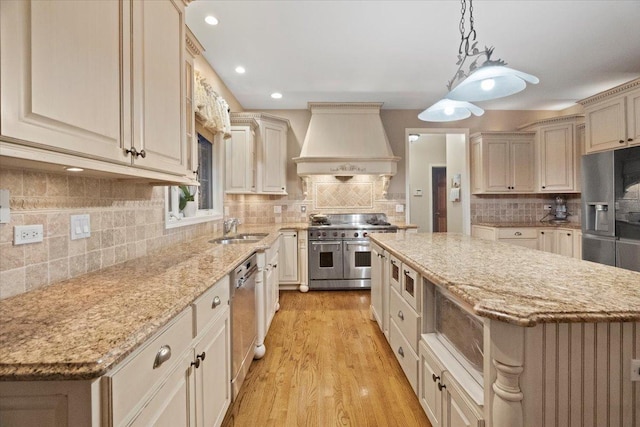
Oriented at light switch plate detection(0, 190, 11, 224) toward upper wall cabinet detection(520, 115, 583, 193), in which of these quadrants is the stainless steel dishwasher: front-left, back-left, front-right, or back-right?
front-left

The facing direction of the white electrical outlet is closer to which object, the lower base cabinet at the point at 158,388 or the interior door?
the lower base cabinet

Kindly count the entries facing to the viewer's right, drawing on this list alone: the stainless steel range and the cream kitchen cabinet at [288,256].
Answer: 0

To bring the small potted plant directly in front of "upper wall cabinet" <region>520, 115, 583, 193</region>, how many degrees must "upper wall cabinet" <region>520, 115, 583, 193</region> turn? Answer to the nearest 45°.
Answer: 0° — it already faces it

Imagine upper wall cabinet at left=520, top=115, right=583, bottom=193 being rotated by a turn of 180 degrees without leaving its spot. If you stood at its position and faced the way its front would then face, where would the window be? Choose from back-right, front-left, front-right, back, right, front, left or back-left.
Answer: back

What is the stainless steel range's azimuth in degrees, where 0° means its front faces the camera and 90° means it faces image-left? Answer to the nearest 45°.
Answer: approximately 0°

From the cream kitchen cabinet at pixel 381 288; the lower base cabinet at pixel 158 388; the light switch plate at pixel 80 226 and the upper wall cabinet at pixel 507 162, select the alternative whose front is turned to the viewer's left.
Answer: the cream kitchen cabinet

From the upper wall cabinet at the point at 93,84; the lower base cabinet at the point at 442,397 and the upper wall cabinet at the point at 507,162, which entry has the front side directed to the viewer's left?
the lower base cabinet

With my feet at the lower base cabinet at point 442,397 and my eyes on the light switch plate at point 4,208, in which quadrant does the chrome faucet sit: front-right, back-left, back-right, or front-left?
front-right

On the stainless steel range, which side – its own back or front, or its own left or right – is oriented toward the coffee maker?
left

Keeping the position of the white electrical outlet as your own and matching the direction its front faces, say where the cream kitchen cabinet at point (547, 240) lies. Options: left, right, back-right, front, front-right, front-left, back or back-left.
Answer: front-left

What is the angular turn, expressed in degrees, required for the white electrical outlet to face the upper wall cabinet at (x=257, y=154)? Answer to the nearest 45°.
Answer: approximately 90° to its left

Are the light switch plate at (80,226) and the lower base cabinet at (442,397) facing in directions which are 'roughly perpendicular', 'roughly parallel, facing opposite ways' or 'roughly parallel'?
roughly parallel, facing opposite ways

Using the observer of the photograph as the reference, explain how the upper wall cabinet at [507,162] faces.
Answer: facing the viewer

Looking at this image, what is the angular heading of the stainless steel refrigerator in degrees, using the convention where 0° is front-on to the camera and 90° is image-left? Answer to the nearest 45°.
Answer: approximately 45°

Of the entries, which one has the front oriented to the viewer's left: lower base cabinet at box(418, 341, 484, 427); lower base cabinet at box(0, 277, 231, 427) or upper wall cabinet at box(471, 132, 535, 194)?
lower base cabinet at box(418, 341, 484, 427)

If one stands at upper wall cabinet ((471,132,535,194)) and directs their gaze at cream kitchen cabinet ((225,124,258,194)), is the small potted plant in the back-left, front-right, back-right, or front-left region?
front-left

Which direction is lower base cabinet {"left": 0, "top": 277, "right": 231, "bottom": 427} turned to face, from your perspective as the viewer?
facing the viewer and to the right of the viewer

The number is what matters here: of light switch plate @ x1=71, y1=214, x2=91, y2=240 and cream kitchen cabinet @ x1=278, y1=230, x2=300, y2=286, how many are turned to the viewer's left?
0
